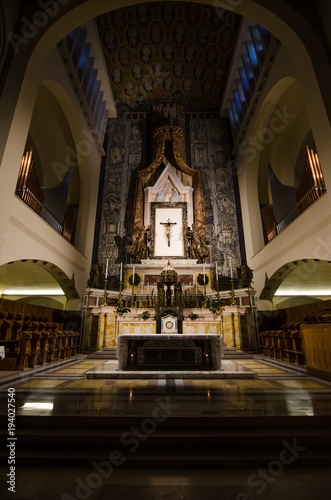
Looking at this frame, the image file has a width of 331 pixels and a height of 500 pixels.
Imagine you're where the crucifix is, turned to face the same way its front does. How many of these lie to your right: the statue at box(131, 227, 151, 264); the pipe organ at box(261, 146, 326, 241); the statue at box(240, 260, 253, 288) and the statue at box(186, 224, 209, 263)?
1

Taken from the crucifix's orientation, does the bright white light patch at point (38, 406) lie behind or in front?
in front

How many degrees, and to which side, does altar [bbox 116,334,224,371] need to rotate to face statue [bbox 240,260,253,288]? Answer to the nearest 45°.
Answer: approximately 135° to its left

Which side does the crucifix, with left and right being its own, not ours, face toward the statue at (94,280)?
right

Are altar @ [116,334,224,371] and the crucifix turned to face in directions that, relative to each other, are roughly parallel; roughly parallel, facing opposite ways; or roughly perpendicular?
roughly parallel

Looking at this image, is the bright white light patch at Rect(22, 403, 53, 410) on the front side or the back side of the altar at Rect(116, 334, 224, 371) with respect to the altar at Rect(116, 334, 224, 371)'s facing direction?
on the front side

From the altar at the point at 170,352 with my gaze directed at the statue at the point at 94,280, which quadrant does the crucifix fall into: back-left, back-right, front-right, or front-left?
front-right

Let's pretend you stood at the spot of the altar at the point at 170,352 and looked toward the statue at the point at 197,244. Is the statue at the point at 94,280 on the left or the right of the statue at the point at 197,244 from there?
left

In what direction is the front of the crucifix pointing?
toward the camera

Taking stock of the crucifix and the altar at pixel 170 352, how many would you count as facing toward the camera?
2

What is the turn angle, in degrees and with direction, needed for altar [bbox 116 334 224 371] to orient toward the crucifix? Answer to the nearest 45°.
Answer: approximately 180°

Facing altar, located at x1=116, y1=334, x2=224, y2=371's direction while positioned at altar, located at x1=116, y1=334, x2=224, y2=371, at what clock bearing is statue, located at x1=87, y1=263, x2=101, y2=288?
The statue is roughly at 5 o'clock from the altar.

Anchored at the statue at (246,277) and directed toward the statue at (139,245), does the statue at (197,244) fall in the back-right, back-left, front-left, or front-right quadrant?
front-right

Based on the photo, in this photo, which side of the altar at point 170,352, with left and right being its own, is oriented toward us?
front

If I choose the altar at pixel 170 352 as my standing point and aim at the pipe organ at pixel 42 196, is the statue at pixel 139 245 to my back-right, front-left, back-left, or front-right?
front-right
